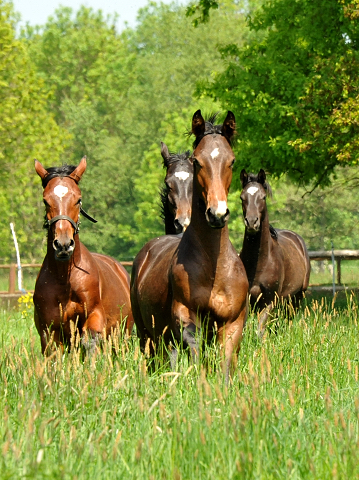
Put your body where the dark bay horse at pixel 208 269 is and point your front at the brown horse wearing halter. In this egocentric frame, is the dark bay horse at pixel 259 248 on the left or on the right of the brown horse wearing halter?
right

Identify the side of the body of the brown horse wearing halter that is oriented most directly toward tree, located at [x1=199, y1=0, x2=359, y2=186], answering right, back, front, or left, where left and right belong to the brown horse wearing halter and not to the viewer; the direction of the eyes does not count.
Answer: back

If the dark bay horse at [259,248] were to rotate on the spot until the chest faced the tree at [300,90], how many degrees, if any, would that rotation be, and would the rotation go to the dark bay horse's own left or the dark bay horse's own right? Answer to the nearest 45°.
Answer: approximately 135° to the dark bay horse's own right

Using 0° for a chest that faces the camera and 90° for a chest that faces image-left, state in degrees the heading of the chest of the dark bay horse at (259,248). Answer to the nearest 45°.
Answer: approximately 45°

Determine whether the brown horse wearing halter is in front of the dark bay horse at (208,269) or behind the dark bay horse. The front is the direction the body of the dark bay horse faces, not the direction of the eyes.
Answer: behind

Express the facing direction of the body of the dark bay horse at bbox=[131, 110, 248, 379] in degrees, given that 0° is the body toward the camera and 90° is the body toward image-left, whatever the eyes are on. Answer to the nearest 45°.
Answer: approximately 315°
